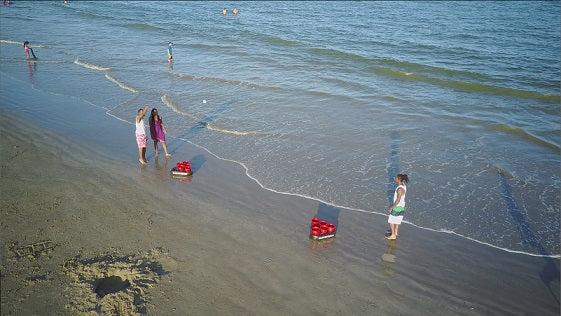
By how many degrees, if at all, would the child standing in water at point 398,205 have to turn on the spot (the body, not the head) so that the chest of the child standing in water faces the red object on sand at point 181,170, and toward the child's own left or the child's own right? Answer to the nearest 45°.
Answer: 0° — they already face it

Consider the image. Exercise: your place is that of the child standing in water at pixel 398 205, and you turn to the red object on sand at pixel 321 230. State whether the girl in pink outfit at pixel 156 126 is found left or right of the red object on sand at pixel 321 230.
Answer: right

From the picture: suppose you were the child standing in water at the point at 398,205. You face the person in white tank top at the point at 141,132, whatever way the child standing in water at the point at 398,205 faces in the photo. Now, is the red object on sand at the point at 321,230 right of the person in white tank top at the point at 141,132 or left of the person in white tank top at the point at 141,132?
left

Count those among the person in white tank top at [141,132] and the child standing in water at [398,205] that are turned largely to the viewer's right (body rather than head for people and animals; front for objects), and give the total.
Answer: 1

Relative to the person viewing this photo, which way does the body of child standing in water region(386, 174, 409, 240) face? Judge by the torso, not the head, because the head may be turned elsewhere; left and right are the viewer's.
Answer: facing to the left of the viewer

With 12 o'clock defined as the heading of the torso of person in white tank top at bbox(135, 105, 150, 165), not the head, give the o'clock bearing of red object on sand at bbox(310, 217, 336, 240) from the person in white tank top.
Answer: The red object on sand is roughly at 2 o'clock from the person in white tank top.

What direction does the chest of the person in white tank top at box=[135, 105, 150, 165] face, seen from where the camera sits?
to the viewer's right

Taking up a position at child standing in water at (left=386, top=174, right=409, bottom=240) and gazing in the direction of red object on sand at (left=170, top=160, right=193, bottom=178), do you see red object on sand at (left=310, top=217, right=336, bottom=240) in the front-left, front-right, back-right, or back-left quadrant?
front-left

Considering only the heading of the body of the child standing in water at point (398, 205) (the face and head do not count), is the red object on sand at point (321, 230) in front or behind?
in front

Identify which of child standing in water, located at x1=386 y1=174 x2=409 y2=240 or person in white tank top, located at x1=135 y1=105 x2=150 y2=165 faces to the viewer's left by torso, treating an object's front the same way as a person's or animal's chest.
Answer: child standing in water, located at x1=386 y1=174 x2=409 y2=240

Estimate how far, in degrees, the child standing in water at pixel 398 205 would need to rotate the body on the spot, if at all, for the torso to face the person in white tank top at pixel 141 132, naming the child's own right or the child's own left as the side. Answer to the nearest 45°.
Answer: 0° — they already face them

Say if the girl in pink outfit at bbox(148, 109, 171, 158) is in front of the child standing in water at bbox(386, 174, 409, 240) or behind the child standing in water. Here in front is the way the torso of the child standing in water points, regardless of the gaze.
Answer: in front
